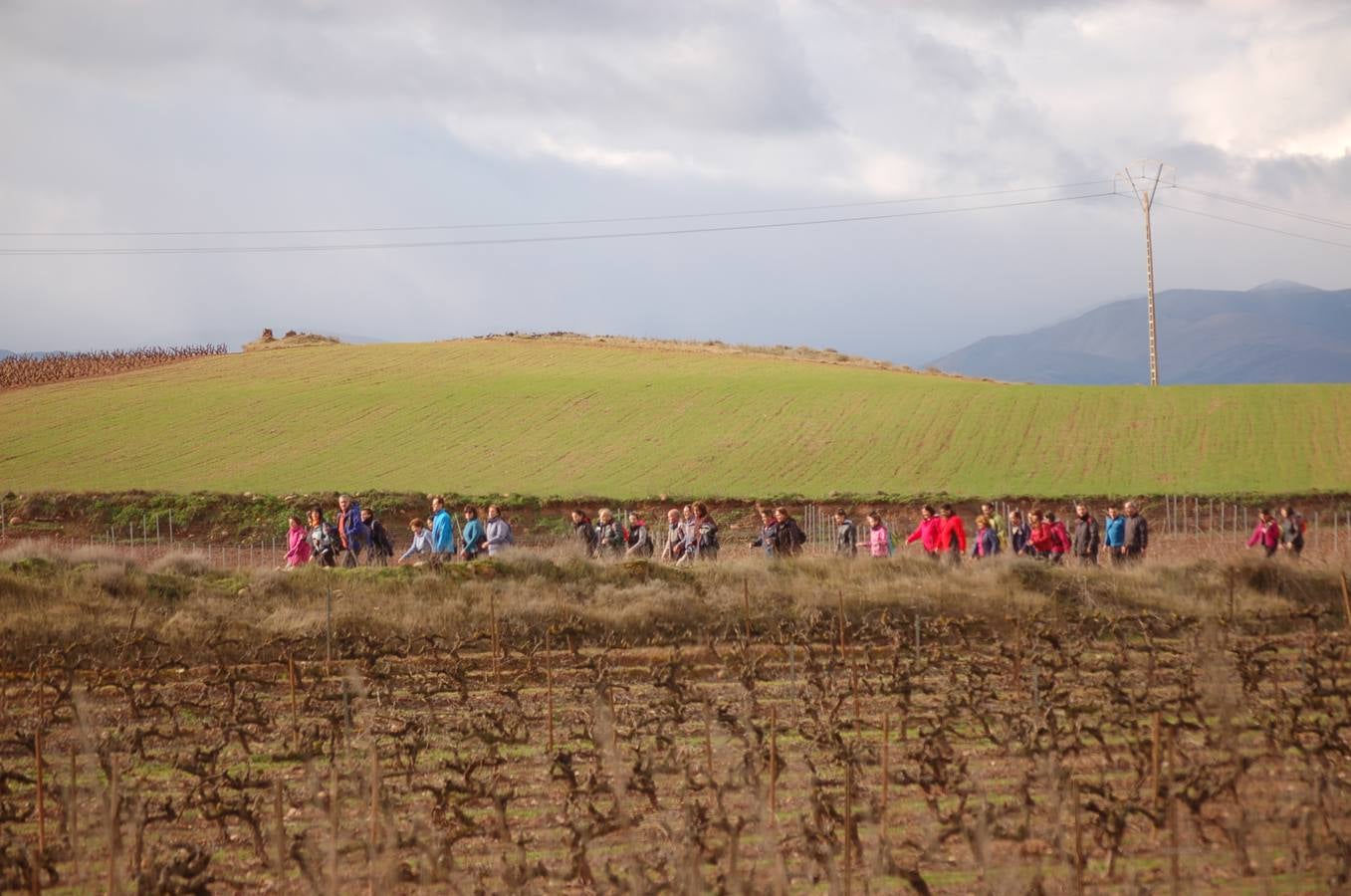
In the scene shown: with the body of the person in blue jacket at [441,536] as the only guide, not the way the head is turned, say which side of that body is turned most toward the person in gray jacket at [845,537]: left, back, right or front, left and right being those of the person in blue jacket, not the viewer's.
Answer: back

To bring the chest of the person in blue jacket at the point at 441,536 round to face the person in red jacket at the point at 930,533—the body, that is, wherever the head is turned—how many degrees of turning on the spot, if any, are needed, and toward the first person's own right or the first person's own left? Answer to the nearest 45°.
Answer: approximately 180°

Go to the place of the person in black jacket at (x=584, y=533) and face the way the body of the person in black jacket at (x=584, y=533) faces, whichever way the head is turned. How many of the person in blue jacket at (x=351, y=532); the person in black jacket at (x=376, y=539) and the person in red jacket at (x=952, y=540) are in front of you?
2

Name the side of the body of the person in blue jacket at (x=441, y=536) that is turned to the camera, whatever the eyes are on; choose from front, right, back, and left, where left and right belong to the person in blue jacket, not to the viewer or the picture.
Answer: left

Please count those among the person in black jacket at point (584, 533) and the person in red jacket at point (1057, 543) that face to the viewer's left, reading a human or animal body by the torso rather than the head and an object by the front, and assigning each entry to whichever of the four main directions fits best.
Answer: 2

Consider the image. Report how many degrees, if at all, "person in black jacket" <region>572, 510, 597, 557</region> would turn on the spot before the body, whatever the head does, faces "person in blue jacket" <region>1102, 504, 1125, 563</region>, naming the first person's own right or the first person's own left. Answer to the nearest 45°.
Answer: approximately 180°

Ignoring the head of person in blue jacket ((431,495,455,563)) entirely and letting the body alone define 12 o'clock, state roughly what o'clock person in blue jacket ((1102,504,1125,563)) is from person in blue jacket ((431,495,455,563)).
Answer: person in blue jacket ((1102,504,1125,563)) is roughly at 6 o'clock from person in blue jacket ((431,495,455,563)).

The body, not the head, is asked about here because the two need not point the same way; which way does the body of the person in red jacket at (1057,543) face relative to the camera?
to the viewer's left

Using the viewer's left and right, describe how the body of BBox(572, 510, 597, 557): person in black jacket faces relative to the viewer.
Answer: facing to the left of the viewer

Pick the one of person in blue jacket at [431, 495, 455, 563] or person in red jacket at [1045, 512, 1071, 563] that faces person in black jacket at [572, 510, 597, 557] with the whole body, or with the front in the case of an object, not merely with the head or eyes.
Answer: the person in red jacket

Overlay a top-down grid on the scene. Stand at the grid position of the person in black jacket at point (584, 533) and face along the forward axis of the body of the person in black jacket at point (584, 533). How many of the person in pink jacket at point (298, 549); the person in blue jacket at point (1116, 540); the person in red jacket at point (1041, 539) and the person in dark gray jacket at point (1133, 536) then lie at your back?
3
